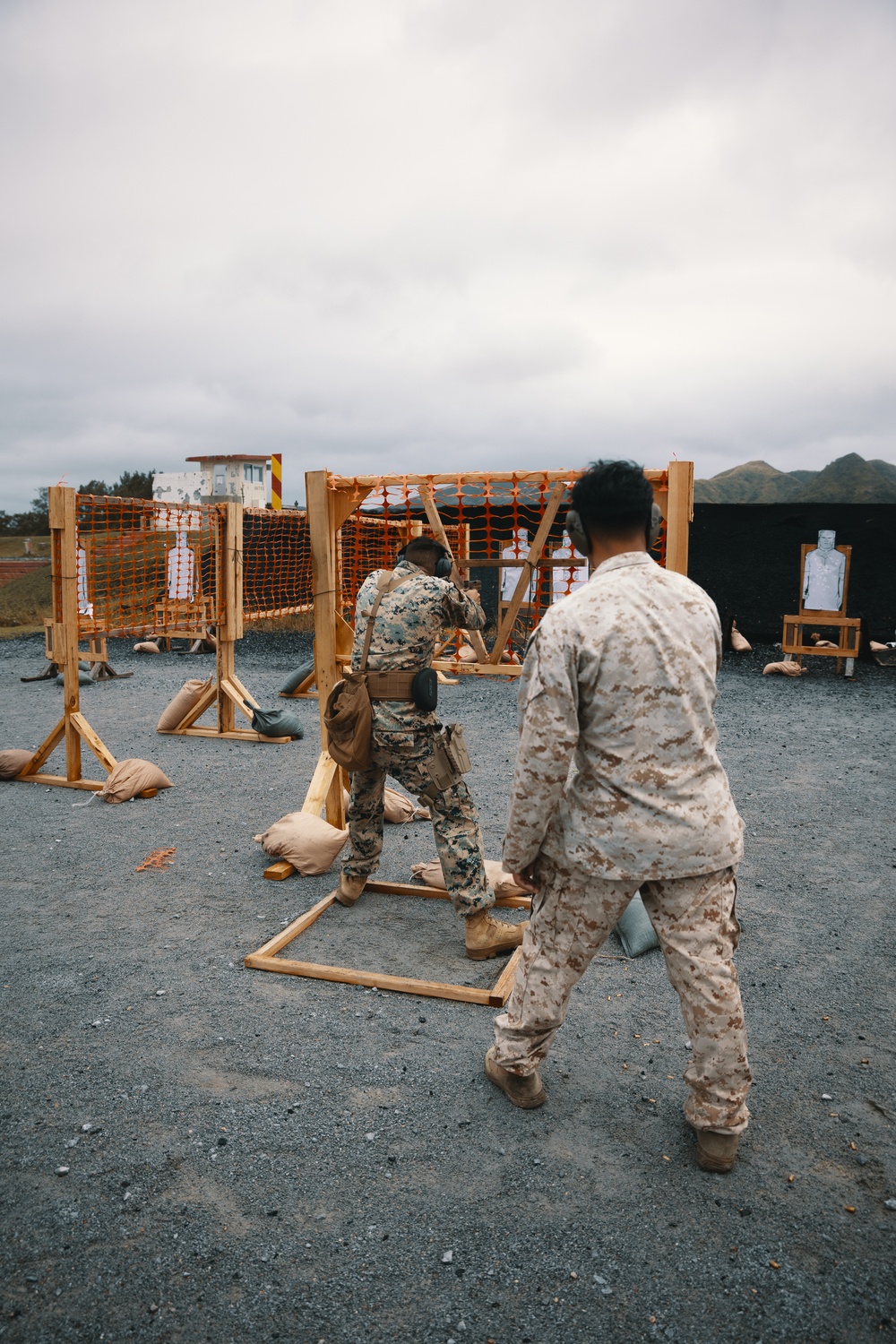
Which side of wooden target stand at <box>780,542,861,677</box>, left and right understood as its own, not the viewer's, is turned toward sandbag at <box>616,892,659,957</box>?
front

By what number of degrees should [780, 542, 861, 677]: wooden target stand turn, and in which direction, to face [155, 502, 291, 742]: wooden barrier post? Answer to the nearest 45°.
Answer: approximately 45° to its right

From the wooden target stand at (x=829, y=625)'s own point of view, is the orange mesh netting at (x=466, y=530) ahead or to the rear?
ahead

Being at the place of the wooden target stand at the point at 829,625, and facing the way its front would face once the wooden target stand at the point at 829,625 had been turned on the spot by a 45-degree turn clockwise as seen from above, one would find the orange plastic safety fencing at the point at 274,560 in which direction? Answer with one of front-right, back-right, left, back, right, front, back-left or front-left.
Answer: front-right

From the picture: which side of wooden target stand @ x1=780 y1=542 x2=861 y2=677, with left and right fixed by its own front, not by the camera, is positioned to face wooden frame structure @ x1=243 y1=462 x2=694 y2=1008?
front

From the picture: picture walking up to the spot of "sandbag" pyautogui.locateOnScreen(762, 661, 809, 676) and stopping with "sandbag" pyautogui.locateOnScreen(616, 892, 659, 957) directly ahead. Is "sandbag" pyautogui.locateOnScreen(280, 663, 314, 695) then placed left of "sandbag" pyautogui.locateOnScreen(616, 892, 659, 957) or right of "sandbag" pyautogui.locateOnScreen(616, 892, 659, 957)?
right

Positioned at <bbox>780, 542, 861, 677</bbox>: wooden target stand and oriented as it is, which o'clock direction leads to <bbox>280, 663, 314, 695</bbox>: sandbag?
The sandbag is roughly at 2 o'clock from the wooden target stand.

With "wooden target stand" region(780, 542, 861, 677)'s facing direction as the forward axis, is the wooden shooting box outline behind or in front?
in front

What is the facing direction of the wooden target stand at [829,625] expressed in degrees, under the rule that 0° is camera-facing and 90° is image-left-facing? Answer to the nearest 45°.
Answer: approximately 0°

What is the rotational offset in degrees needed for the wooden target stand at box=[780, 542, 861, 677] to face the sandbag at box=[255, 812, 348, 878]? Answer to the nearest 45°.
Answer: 0° — it already faces it

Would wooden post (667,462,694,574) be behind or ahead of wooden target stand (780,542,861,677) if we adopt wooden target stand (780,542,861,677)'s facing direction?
ahead

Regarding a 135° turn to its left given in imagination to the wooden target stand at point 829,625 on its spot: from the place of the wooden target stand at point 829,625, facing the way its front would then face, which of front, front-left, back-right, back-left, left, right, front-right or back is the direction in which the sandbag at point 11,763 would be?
back

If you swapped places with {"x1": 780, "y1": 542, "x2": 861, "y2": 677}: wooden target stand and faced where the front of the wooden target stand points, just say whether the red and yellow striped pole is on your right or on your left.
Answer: on your right
